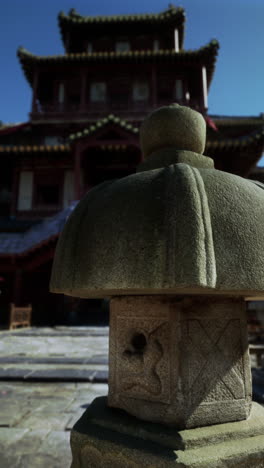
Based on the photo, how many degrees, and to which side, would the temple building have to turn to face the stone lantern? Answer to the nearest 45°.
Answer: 0° — it already faces it

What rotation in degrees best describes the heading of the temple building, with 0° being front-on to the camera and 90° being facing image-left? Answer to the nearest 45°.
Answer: approximately 0°
